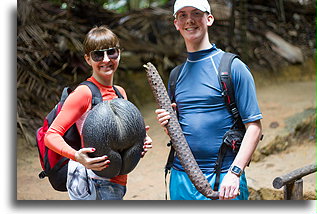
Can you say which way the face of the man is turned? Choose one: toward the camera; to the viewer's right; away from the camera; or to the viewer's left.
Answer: toward the camera

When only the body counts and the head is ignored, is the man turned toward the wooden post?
no

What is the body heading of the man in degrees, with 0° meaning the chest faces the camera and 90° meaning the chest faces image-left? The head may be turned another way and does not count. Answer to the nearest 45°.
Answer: approximately 45°
